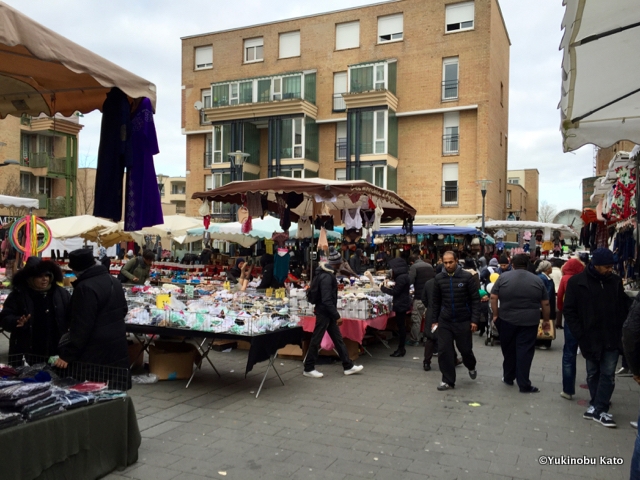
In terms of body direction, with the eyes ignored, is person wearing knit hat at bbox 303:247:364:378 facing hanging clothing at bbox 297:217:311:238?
no

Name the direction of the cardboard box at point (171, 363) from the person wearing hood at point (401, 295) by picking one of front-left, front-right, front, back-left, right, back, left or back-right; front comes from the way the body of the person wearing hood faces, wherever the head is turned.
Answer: front-left

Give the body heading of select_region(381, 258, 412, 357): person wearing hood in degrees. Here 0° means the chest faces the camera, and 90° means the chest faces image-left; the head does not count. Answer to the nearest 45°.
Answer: approximately 90°

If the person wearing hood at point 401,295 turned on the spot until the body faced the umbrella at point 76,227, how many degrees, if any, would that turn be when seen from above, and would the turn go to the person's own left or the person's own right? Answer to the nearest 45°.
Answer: approximately 45° to the person's own right

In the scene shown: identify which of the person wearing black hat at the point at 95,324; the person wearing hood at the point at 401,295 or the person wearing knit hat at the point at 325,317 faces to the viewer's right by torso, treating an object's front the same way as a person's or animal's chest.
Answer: the person wearing knit hat at the point at 325,317

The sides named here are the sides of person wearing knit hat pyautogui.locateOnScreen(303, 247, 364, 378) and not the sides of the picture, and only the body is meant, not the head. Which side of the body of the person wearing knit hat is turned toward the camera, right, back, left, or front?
right

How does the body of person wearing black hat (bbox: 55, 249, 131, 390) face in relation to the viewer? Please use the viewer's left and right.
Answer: facing away from the viewer and to the left of the viewer

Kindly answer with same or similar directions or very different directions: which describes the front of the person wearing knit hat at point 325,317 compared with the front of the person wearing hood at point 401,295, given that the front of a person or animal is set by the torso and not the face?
very different directions

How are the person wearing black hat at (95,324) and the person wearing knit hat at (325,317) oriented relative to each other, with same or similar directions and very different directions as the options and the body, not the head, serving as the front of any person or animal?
very different directions

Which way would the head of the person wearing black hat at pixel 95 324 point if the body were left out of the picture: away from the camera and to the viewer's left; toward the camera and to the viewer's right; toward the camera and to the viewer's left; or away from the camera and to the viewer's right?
away from the camera and to the viewer's left

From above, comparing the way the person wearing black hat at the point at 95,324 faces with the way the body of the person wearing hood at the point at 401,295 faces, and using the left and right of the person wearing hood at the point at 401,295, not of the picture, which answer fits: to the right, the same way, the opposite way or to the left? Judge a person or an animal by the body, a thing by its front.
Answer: the same way

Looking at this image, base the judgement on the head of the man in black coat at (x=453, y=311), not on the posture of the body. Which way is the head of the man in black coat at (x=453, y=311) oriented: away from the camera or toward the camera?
toward the camera

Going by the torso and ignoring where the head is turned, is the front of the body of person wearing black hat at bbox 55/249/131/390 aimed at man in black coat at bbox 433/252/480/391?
no

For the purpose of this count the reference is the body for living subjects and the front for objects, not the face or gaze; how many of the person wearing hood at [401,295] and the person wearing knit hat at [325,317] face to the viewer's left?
1
